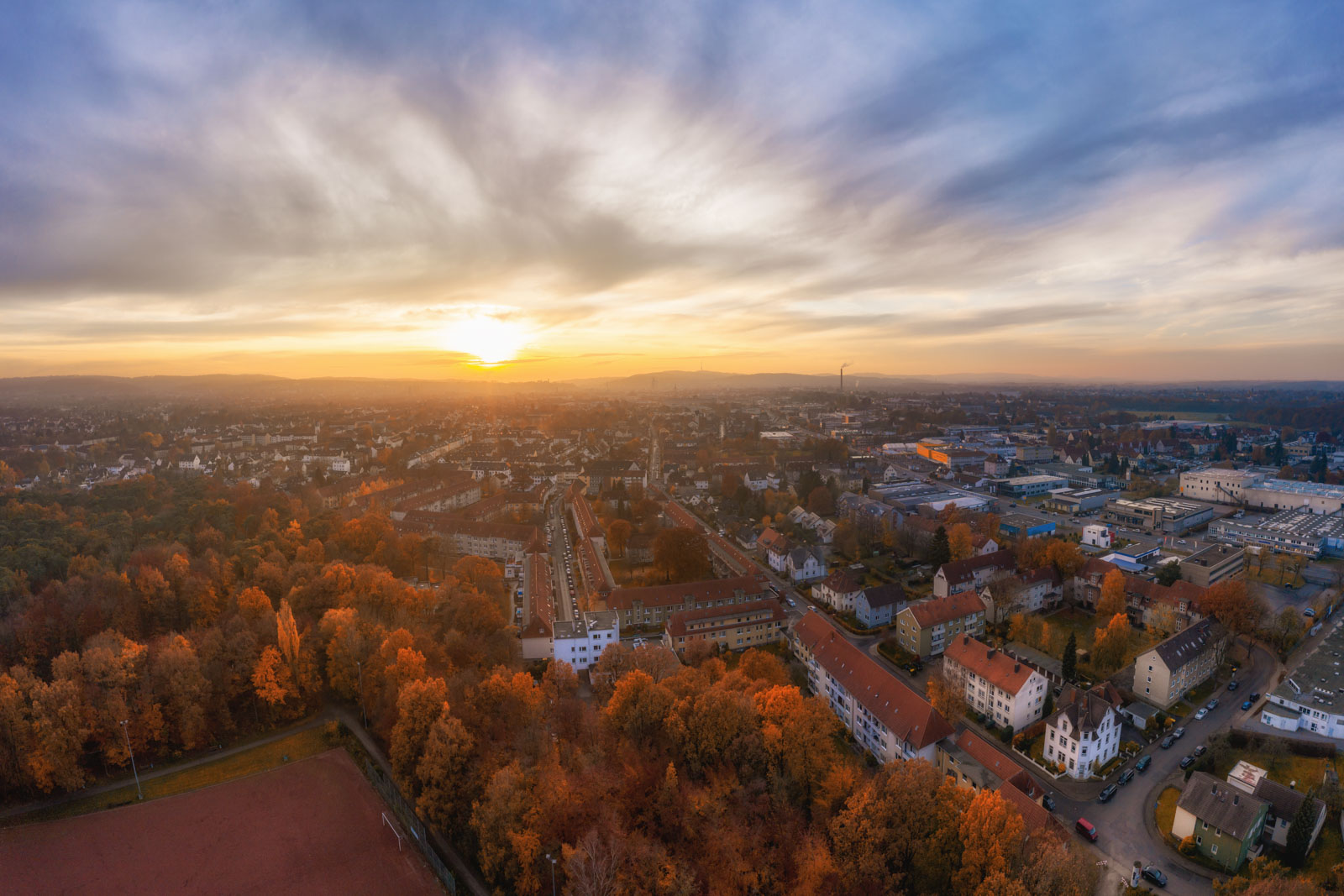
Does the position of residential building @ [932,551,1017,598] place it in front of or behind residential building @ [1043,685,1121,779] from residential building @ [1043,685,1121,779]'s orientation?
behind

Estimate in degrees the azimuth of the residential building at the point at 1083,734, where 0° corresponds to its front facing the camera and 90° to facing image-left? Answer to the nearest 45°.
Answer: approximately 0°

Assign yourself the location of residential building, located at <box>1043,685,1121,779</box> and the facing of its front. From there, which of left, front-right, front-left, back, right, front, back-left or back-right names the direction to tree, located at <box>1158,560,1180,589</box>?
back

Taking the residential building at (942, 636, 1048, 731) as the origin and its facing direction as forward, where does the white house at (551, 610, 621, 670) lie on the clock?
The white house is roughly at 1 o'clock from the residential building.

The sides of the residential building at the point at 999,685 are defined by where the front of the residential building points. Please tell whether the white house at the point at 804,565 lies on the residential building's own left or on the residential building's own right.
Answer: on the residential building's own right

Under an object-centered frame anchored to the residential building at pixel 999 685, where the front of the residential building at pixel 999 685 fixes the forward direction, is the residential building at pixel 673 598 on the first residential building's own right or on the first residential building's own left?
on the first residential building's own right

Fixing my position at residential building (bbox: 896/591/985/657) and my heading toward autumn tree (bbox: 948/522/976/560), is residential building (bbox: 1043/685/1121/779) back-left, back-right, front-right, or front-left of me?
back-right

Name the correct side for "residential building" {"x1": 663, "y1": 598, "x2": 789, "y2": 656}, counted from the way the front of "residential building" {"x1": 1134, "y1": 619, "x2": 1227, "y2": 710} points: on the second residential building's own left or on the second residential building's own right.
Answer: on the second residential building's own right

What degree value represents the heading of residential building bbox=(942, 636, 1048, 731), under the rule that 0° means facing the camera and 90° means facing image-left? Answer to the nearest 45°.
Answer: approximately 45°

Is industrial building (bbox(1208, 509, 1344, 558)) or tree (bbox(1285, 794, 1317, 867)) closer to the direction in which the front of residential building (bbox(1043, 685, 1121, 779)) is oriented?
the tree

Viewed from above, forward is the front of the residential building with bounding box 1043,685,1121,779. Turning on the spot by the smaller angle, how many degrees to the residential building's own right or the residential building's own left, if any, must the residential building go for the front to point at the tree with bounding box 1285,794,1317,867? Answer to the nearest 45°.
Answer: approximately 90° to the residential building's own left

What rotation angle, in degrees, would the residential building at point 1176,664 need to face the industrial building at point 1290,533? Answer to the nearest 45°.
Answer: approximately 135° to its left
